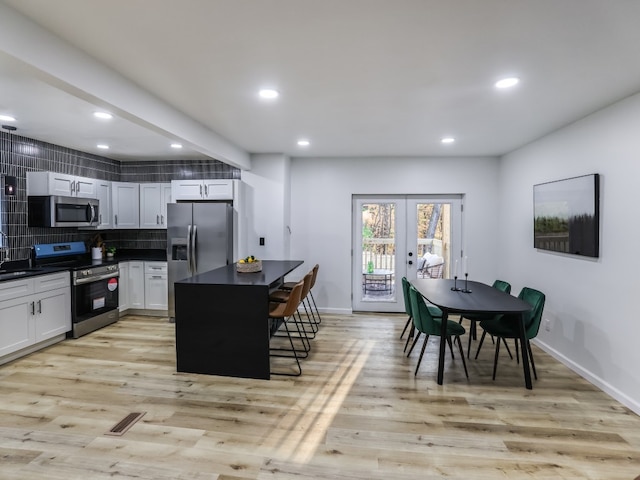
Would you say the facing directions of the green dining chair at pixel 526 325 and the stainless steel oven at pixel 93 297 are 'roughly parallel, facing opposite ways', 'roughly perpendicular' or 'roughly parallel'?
roughly parallel, facing opposite ways

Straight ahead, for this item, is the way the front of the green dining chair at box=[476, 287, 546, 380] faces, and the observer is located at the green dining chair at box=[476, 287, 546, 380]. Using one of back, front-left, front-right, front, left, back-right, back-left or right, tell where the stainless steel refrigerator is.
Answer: front

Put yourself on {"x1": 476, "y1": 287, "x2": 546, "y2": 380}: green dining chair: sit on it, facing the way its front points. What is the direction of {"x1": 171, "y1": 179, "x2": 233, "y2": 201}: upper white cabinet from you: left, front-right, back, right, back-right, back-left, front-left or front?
front

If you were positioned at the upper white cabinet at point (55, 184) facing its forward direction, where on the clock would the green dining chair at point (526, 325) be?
The green dining chair is roughly at 12 o'clock from the upper white cabinet.

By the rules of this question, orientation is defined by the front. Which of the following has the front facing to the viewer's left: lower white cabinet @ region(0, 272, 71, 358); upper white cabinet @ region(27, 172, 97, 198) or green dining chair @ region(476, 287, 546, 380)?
the green dining chair

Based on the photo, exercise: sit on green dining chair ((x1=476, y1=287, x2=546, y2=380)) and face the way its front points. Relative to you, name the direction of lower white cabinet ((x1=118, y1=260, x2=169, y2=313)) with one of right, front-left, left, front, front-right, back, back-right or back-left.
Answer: front

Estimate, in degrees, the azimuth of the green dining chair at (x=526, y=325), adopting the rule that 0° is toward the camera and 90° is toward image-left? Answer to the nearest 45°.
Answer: approximately 90°

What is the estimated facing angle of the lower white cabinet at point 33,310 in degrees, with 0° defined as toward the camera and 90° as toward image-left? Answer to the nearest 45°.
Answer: approximately 315°

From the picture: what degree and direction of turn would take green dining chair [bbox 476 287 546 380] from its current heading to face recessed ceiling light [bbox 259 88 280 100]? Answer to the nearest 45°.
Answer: approximately 45° to its left

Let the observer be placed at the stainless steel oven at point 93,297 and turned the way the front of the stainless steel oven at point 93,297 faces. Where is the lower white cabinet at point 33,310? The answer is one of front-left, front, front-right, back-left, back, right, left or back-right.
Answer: right

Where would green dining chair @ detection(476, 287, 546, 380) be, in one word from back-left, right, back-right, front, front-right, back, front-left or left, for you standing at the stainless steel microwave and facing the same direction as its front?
front

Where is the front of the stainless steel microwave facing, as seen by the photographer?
facing the viewer and to the right of the viewer

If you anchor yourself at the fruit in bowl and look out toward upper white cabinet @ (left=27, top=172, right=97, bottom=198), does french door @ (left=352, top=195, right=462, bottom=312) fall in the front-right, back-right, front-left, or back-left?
back-right

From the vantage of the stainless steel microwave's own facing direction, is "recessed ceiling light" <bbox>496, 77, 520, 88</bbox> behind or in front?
in front
